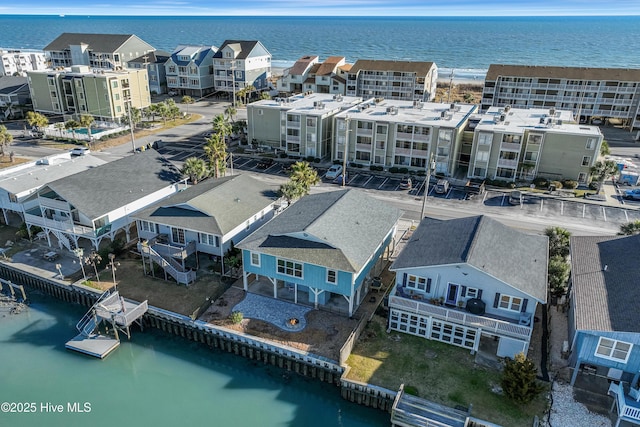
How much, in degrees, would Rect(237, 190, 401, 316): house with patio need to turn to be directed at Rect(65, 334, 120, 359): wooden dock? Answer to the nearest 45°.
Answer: approximately 45° to its right

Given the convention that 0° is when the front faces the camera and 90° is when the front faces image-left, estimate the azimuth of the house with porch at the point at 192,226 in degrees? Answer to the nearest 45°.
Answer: approximately 45°

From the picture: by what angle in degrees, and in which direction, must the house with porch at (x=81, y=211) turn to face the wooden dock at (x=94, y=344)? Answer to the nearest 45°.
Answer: approximately 45° to its left

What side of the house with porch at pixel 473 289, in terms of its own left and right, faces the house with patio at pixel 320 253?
right

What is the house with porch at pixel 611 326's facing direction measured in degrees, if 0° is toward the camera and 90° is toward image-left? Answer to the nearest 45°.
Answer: approximately 0°

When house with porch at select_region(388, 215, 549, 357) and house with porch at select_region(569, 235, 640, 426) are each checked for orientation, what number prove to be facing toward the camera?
2

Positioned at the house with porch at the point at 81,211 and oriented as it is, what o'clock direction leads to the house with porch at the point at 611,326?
the house with porch at the point at 611,326 is roughly at 9 o'clock from the house with porch at the point at 81,211.

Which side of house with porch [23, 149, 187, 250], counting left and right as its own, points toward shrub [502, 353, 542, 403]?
left

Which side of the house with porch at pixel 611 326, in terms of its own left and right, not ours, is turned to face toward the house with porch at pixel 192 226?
right
